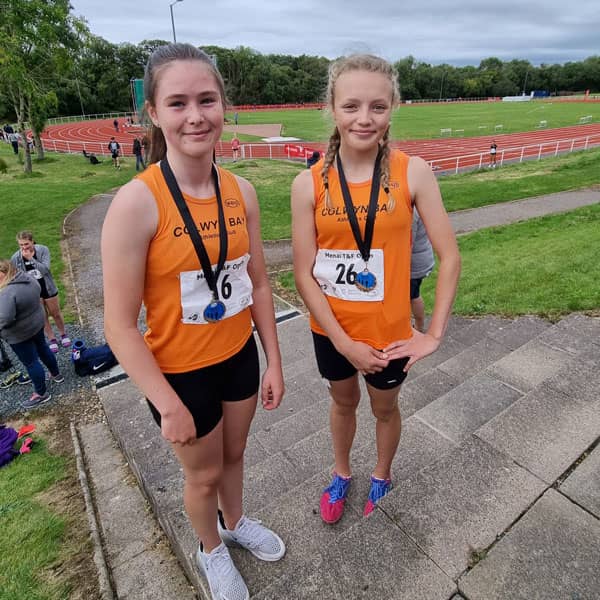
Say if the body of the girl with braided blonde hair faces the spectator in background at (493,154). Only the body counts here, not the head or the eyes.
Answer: no

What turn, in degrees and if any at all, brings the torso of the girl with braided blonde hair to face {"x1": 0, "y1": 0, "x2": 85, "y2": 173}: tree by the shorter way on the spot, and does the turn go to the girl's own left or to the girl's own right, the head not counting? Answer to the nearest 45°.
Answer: approximately 135° to the girl's own right

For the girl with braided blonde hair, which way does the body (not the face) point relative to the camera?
toward the camera

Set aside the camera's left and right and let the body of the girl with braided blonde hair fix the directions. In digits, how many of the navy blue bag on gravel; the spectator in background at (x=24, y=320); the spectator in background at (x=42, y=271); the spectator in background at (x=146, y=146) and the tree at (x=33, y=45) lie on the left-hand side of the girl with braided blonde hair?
0

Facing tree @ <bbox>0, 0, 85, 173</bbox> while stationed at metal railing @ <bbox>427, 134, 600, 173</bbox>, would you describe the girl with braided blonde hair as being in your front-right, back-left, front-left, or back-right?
front-left

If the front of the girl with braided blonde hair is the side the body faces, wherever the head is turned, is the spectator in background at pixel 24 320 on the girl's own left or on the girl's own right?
on the girl's own right

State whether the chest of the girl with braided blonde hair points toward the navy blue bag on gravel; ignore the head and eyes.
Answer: no

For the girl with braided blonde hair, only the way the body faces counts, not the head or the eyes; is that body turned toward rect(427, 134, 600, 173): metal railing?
no

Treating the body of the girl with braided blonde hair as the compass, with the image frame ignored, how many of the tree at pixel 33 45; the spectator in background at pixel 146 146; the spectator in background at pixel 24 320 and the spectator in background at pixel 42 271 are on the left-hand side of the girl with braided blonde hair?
0

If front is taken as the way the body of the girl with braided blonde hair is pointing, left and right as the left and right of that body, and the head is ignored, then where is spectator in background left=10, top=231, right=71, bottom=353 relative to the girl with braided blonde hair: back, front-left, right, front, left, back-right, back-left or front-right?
back-right

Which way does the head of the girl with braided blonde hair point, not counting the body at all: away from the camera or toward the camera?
toward the camera

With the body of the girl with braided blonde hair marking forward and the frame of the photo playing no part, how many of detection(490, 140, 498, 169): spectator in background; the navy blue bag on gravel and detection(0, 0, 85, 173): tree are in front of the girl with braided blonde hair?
0

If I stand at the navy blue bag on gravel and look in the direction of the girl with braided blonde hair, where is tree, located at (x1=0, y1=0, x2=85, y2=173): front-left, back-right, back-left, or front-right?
back-left

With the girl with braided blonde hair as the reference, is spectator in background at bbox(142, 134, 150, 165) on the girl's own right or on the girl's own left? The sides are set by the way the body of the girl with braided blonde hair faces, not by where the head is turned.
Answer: on the girl's own right
